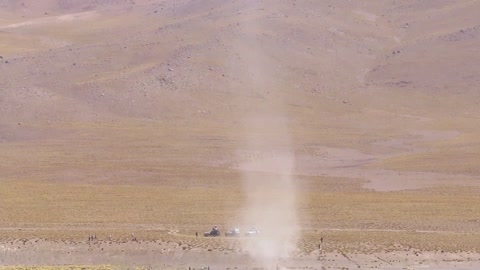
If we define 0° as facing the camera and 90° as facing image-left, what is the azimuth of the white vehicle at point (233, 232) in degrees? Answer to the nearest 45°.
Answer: approximately 90°

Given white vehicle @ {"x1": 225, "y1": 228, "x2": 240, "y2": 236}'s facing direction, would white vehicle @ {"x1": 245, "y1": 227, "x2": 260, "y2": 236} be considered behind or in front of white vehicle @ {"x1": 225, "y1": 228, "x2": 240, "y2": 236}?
behind
